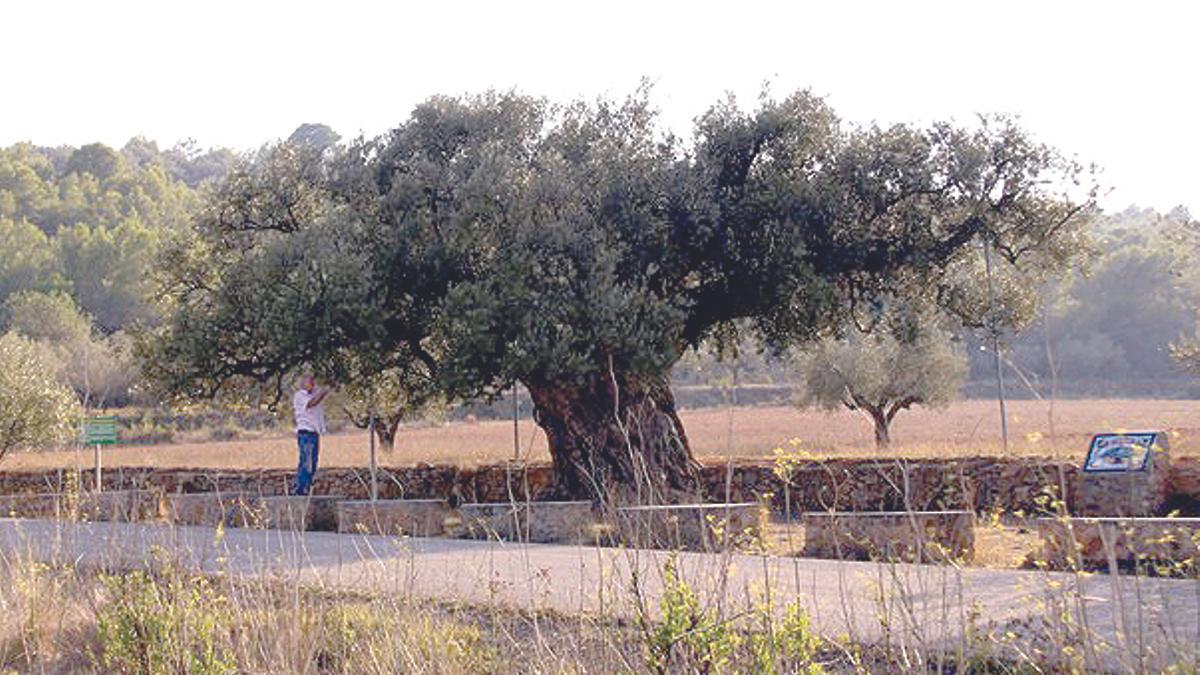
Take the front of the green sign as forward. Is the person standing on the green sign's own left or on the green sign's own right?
on the green sign's own left

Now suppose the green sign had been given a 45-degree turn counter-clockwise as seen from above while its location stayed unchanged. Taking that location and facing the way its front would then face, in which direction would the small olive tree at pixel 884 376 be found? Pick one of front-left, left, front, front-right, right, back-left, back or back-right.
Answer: left

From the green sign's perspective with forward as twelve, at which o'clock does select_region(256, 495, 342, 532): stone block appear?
The stone block is roughly at 10 o'clock from the green sign.

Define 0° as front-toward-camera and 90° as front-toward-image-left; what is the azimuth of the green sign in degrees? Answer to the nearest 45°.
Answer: approximately 0°
